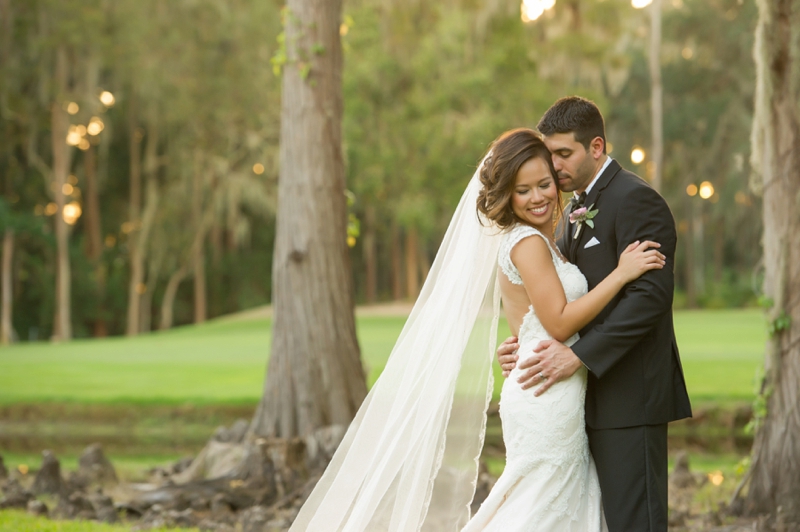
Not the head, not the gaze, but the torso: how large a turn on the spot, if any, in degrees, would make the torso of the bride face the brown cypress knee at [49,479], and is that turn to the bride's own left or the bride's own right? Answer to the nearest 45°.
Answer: approximately 135° to the bride's own left

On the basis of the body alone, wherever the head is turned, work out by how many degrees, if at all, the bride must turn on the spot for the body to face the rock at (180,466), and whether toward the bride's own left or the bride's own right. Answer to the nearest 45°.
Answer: approximately 135° to the bride's own left

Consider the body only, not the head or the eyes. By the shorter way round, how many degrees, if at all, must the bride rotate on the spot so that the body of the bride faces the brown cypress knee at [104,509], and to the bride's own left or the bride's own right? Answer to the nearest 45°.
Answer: approximately 135° to the bride's own left

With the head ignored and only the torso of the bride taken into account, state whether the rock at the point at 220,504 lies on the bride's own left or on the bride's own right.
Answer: on the bride's own left

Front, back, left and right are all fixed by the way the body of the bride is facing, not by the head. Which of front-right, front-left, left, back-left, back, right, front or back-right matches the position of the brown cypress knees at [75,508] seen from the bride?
back-left

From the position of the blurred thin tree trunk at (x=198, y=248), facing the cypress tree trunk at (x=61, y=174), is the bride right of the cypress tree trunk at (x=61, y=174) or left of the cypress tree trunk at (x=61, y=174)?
left

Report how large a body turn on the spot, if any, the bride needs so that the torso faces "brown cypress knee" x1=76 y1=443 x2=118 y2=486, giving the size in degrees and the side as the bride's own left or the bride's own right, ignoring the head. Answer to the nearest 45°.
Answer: approximately 135° to the bride's own left

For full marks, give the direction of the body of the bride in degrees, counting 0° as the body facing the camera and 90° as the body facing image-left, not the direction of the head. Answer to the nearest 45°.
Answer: approximately 270°
